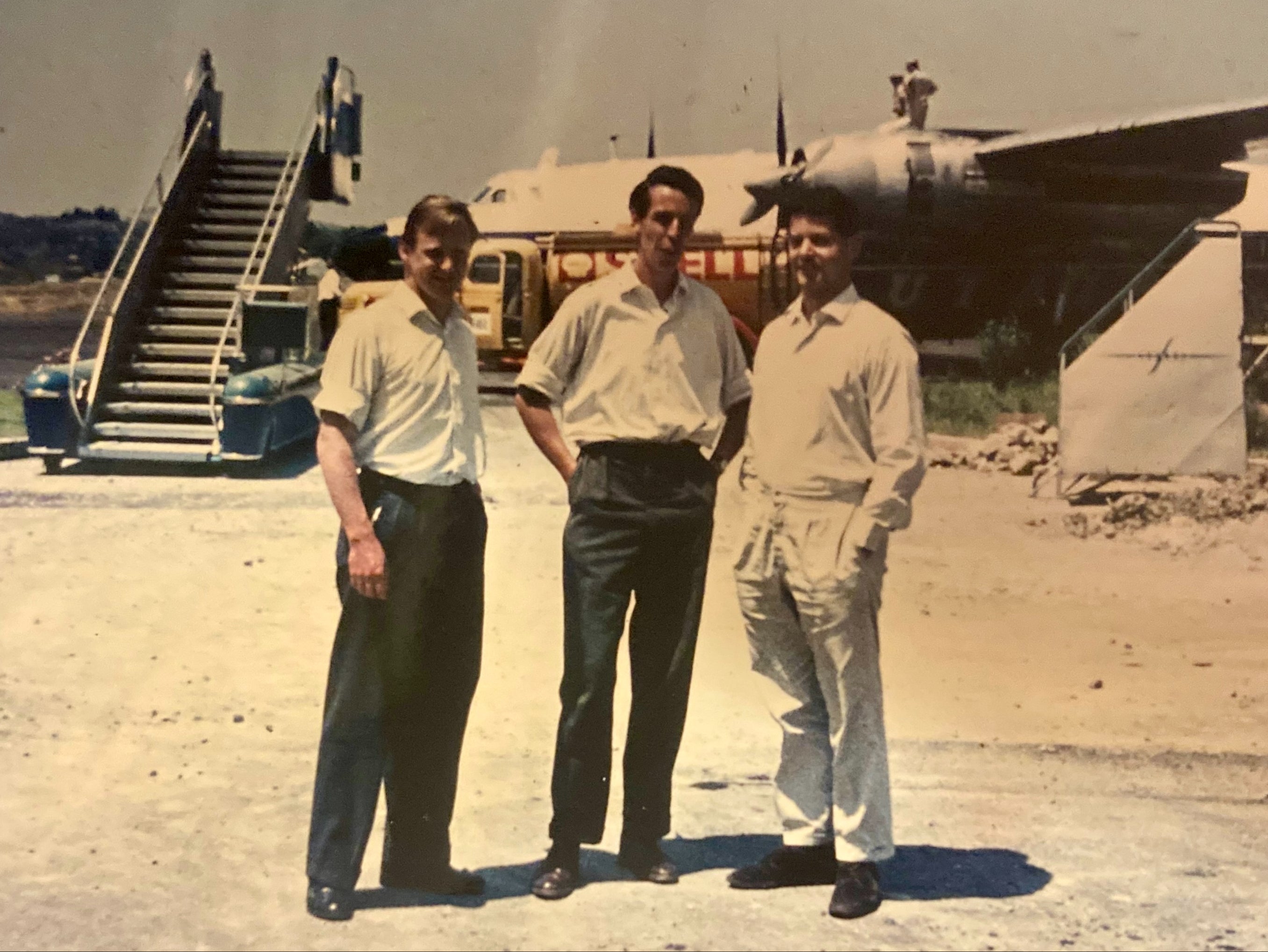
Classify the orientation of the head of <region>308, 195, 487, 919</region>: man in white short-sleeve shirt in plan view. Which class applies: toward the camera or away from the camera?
toward the camera

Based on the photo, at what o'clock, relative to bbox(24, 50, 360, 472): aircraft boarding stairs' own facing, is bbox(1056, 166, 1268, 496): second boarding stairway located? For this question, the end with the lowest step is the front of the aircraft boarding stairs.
The second boarding stairway is roughly at 9 o'clock from the aircraft boarding stairs.

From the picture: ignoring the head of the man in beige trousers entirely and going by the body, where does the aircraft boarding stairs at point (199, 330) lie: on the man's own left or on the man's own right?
on the man's own right

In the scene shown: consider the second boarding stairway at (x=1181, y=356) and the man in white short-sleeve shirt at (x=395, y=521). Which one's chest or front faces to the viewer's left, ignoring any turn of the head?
the second boarding stairway

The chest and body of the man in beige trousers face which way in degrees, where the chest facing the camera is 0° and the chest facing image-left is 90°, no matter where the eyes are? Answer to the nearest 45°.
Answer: approximately 45°

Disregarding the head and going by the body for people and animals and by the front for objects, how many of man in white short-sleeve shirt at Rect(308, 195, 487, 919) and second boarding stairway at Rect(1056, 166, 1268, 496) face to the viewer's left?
1

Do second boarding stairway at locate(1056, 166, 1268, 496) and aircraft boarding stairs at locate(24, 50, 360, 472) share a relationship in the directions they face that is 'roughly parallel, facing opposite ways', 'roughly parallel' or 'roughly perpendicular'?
roughly perpendicular

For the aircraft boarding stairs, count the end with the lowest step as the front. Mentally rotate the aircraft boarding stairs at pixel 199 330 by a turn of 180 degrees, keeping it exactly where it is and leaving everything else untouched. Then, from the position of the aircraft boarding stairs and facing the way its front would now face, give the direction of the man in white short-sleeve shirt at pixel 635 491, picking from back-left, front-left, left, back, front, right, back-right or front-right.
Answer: back-right

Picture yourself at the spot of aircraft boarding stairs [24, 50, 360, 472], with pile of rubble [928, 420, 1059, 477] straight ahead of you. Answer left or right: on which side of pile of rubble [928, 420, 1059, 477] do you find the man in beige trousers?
right

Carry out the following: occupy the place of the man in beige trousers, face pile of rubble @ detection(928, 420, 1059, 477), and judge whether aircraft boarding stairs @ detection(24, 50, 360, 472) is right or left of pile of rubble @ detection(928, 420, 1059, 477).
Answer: left

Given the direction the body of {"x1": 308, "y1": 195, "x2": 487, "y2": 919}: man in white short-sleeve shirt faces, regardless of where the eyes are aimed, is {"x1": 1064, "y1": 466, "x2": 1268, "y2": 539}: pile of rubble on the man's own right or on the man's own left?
on the man's own left

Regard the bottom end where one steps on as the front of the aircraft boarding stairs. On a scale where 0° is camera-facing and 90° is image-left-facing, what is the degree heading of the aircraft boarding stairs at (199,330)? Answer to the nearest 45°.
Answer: approximately 45°
